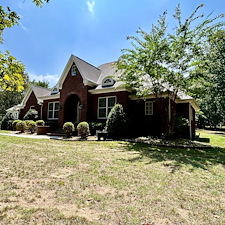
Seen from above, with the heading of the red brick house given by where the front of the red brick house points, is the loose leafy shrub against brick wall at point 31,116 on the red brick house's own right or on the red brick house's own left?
on the red brick house's own right

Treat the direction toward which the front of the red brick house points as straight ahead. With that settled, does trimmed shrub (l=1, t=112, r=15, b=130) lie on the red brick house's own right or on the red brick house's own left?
on the red brick house's own right

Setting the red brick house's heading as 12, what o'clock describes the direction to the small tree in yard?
The small tree in yard is roughly at 10 o'clock from the red brick house.
